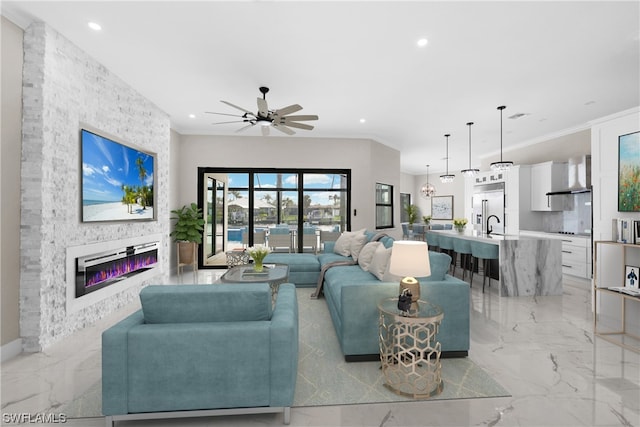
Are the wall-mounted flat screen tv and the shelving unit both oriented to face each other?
yes

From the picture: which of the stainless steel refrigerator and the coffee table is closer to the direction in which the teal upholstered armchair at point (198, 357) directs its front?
the coffee table

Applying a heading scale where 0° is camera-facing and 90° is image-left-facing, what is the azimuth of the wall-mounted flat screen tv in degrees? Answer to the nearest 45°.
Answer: approximately 315°

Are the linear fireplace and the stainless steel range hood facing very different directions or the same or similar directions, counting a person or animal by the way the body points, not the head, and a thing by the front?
very different directions

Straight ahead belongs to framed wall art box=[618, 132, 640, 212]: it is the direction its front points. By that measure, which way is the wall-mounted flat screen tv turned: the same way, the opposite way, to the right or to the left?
the opposite way

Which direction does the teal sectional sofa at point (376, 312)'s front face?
to the viewer's left

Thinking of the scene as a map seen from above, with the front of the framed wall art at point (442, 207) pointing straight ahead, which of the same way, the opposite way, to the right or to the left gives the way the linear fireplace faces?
to the left

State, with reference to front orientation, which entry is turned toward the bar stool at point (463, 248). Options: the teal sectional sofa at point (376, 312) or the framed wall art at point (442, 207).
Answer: the framed wall art

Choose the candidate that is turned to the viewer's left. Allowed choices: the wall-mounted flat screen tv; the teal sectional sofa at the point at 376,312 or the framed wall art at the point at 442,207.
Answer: the teal sectional sofa

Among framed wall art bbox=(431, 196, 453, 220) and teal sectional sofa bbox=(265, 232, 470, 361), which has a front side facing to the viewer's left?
the teal sectional sofa

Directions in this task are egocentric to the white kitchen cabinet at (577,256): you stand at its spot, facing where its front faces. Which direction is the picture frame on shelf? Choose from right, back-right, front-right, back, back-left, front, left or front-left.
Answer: front-left
